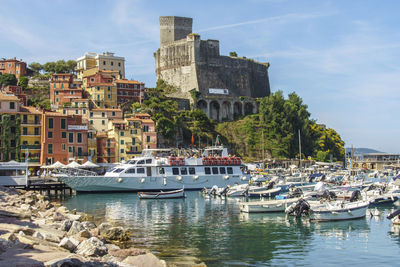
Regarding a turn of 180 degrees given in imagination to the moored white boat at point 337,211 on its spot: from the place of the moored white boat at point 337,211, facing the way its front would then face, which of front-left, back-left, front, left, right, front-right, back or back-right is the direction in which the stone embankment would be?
front-left

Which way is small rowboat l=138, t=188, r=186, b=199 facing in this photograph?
to the viewer's right

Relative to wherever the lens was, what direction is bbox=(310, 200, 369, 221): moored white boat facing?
facing to the right of the viewer

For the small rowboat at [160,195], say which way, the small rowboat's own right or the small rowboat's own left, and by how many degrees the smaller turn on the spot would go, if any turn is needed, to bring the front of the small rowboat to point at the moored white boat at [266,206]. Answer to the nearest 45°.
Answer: approximately 45° to the small rowboat's own right
